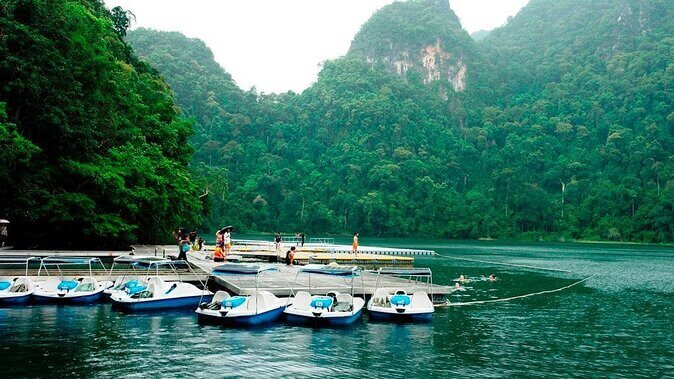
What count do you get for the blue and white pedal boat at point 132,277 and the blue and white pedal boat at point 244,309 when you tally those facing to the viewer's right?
0

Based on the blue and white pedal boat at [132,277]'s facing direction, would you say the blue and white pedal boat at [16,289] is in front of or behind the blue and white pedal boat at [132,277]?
in front

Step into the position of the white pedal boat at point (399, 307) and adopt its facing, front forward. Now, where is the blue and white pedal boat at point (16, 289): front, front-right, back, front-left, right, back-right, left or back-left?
right

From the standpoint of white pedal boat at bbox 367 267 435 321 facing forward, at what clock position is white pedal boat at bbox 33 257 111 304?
white pedal boat at bbox 33 257 111 304 is roughly at 3 o'clock from white pedal boat at bbox 367 267 435 321.

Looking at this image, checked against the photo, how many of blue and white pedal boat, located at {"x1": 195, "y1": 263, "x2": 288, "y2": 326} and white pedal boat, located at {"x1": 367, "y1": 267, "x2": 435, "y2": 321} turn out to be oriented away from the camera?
0

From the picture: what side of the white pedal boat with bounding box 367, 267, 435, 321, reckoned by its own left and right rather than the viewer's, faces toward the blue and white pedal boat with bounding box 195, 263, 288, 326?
right

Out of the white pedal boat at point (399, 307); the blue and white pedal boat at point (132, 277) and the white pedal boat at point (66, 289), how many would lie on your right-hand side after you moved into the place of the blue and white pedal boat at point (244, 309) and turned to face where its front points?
2

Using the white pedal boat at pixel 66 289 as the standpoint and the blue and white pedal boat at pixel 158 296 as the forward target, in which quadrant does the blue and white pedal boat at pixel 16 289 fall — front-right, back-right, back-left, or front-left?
back-right

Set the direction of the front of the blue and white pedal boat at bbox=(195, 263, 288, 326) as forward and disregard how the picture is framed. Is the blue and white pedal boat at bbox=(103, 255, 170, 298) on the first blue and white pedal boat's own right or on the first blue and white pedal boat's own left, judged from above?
on the first blue and white pedal boat's own right

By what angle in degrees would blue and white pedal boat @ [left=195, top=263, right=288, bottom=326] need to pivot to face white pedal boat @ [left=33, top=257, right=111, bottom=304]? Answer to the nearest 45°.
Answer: approximately 90° to its right

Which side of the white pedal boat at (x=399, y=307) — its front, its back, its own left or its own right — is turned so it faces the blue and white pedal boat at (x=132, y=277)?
right

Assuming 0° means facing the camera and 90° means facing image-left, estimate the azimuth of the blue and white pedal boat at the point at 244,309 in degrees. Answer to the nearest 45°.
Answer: approximately 45°

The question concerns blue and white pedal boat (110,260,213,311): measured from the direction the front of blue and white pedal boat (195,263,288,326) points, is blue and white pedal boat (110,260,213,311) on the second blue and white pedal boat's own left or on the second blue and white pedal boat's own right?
on the second blue and white pedal boat's own right

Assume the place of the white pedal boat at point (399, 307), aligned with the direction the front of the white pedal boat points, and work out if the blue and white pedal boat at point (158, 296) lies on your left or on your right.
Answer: on your right

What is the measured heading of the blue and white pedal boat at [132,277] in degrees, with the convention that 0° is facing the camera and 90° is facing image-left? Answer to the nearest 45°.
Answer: approximately 45°
